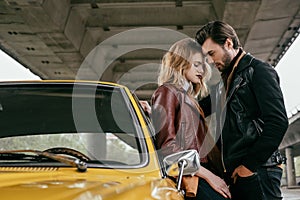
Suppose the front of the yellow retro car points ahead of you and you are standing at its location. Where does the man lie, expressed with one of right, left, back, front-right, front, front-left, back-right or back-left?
left

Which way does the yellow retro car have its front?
toward the camera

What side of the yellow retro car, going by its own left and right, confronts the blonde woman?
left

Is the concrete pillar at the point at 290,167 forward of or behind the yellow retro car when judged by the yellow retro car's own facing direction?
behind

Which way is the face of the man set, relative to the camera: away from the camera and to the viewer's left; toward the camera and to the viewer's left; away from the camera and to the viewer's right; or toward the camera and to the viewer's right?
toward the camera and to the viewer's left
